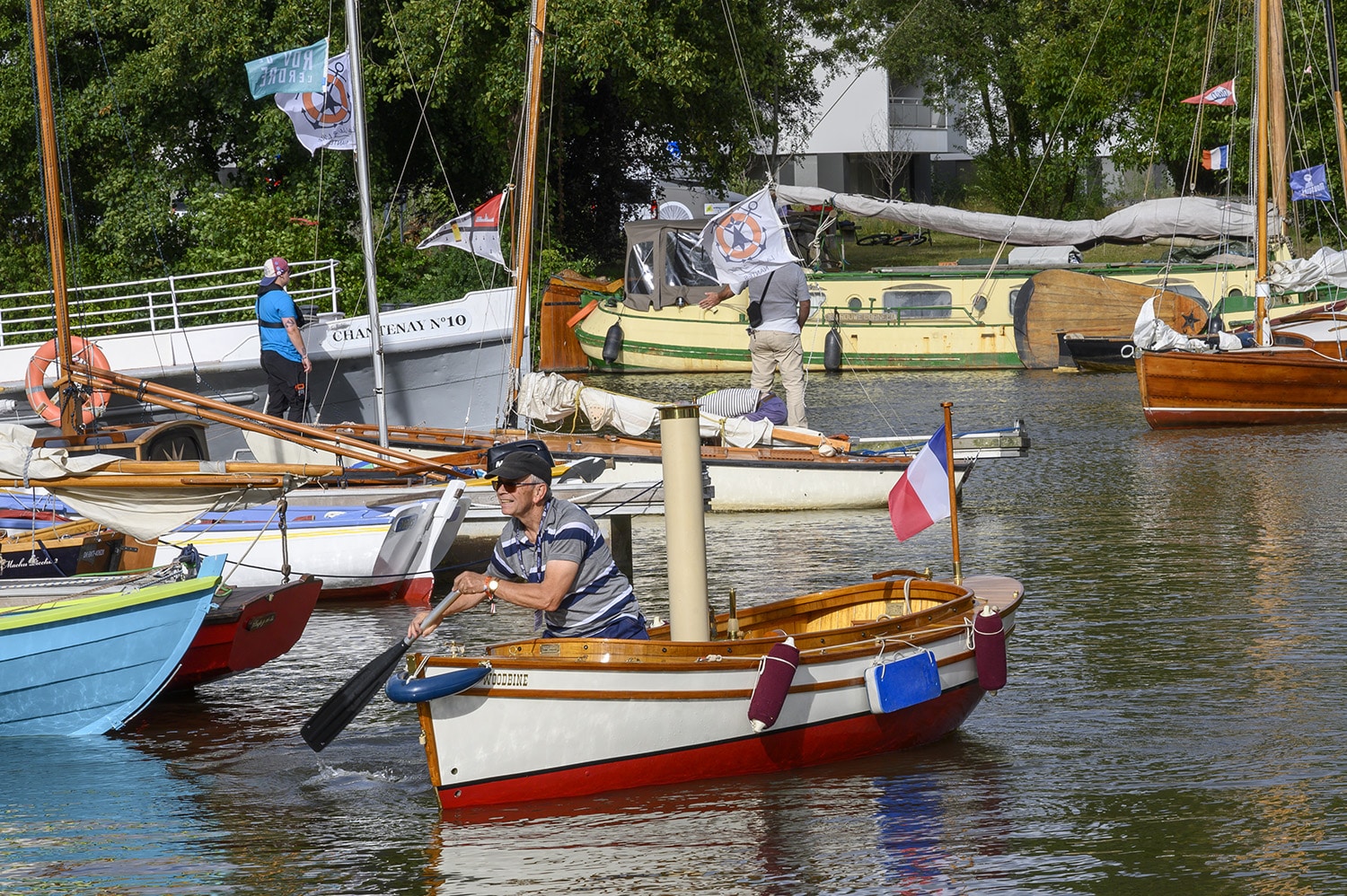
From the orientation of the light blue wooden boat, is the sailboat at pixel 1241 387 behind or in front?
in front

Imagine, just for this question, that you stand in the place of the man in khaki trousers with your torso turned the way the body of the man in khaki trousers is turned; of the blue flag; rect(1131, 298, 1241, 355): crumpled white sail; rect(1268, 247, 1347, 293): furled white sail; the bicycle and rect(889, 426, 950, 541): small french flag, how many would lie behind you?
1

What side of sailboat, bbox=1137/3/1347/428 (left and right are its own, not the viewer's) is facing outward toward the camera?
left

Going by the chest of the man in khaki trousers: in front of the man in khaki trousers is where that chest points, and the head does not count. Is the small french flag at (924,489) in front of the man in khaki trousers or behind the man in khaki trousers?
behind

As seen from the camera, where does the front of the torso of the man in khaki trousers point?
away from the camera

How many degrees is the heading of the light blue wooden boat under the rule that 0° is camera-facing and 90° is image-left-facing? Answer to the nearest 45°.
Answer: approximately 270°

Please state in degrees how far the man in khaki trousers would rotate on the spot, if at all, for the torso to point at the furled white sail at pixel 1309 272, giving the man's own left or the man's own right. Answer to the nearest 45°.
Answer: approximately 45° to the man's own right

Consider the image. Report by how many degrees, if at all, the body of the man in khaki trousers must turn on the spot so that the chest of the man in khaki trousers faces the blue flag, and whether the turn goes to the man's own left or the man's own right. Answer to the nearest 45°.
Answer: approximately 45° to the man's own right

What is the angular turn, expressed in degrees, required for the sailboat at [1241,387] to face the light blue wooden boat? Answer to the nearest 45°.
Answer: approximately 90° to its left

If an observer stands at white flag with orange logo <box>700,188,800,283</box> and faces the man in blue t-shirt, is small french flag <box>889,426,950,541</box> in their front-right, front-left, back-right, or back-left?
back-left

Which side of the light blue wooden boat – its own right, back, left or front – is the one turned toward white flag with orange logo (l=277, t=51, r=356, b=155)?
left

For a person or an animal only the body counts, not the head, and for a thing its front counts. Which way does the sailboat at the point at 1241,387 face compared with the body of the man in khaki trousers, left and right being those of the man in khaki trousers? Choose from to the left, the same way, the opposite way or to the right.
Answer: to the left

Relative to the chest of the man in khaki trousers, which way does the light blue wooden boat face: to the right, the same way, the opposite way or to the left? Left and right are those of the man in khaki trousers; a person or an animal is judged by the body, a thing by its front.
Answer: to the right

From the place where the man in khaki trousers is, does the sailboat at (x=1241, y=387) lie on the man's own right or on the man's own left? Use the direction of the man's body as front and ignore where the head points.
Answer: on the man's own right

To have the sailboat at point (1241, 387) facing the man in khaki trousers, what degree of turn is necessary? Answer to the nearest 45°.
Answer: approximately 45° to its left
